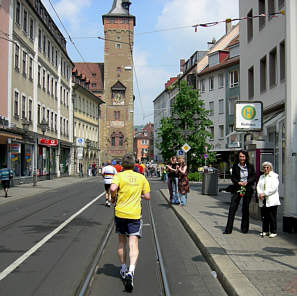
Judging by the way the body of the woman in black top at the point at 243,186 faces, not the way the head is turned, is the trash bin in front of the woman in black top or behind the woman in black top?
behind

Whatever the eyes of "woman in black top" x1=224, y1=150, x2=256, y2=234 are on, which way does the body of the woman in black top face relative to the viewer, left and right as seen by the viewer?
facing the viewer

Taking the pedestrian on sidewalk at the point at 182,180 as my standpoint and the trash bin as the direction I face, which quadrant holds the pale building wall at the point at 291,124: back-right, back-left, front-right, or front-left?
back-right

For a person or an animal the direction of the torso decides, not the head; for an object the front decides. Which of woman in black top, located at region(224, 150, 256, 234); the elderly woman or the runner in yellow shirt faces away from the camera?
the runner in yellow shirt

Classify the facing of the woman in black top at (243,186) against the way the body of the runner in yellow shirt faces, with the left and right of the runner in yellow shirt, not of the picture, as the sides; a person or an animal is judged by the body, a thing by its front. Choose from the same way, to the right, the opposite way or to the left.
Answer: the opposite way

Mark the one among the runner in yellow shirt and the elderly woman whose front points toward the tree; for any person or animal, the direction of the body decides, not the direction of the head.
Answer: the runner in yellow shirt

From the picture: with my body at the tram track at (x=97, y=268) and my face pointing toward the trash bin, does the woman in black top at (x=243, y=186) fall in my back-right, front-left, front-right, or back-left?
front-right

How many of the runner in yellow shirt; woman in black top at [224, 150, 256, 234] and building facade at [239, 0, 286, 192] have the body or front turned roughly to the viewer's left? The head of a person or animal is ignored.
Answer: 1

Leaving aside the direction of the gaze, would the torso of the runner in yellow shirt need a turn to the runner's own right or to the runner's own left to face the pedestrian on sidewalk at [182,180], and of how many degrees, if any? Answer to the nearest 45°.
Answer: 0° — they already face them

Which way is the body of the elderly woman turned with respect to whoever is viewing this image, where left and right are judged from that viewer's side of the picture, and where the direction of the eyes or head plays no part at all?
facing the viewer and to the left of the viewer

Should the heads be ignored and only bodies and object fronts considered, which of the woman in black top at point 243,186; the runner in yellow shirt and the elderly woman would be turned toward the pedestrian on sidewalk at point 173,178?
the runner in yellow shirt

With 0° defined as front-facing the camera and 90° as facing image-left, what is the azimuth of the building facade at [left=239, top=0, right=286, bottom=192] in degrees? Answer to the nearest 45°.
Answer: approximately 90°

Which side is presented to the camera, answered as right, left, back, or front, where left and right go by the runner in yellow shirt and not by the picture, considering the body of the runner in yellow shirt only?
back
